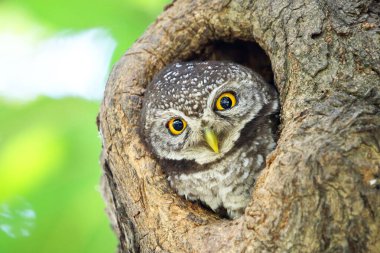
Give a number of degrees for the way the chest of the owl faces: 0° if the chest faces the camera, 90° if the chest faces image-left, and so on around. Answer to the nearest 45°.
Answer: approximately 0°
